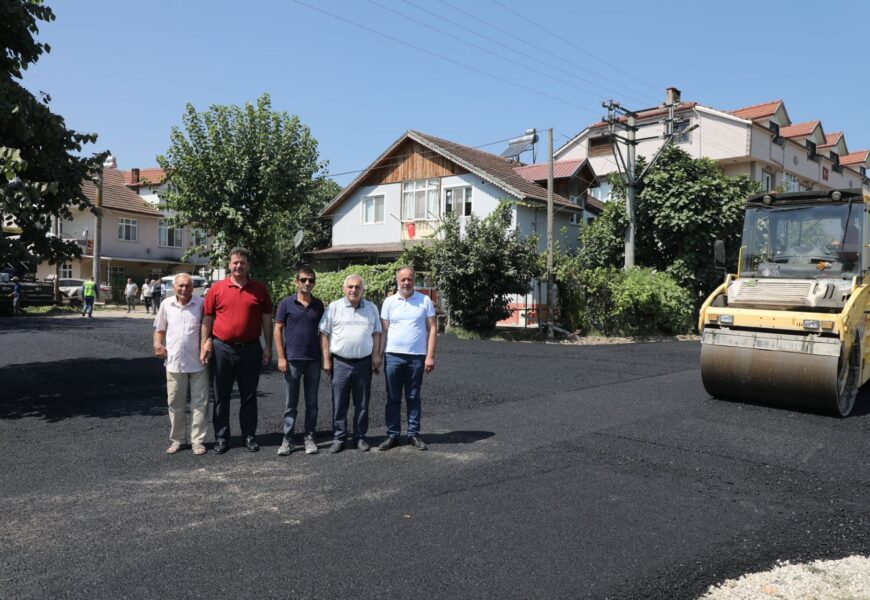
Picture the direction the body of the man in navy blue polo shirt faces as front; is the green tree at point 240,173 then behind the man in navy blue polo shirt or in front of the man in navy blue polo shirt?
behind

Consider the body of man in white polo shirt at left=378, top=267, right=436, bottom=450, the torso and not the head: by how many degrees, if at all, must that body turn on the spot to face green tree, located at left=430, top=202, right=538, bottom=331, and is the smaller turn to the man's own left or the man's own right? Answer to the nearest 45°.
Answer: approximately 180°

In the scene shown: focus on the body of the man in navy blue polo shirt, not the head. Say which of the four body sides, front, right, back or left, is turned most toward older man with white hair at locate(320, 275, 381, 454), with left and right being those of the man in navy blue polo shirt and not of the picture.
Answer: left

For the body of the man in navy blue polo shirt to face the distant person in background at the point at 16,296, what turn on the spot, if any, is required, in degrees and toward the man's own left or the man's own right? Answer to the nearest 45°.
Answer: approximately 135° to the man's own right

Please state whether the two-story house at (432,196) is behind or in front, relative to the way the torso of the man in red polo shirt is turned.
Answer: behind

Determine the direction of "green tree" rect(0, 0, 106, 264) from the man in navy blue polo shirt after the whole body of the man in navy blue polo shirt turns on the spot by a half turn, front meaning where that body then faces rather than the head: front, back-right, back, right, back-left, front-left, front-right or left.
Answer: front-left

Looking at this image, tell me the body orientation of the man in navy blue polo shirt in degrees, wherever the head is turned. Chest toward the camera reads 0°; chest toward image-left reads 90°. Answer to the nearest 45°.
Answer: approximately 0°

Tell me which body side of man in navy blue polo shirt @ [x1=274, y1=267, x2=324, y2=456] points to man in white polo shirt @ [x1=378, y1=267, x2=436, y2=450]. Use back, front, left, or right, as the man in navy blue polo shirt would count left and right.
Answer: left
